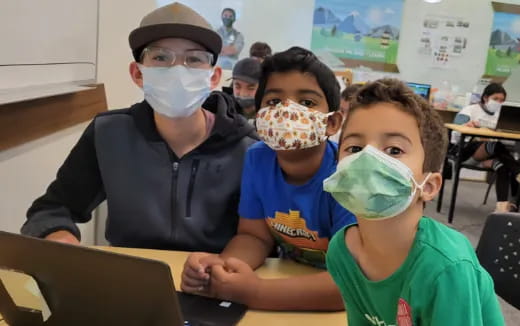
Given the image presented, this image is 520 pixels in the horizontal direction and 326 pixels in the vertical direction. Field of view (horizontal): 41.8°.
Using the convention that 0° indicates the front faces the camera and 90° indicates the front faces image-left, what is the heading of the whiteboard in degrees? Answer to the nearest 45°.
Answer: approximately 315°

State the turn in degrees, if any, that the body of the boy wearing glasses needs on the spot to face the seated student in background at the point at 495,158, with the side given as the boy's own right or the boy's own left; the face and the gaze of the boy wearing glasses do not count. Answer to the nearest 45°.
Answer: approximately 135° to the boy's own left

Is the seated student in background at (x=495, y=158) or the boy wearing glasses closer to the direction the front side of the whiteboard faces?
the boy wearing glasses

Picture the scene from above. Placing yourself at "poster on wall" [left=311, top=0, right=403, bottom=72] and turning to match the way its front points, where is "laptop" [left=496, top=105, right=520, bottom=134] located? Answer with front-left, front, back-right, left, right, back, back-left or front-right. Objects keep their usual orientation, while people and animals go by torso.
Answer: front-left

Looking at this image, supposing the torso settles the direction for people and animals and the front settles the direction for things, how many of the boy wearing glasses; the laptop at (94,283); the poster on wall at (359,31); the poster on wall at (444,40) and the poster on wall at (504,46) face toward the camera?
4

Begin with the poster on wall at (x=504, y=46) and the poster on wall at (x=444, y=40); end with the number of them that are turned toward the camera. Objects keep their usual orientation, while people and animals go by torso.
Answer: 2

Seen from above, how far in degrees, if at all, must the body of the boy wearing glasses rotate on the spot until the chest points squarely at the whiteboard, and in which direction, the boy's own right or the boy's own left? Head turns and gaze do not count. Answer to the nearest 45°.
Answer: approximately 135° to the boy's own right

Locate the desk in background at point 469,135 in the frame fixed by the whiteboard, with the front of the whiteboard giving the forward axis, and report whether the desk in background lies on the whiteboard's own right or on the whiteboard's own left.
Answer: on the whiteboard's own left
